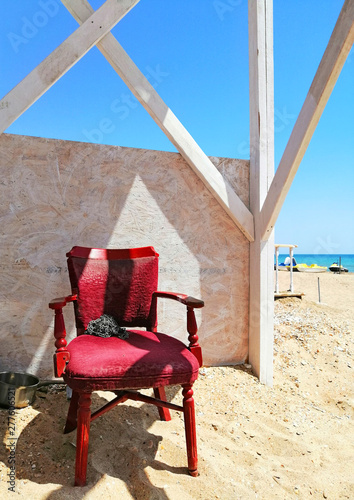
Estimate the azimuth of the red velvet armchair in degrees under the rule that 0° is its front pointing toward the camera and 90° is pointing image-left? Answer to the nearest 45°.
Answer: approximately 0°
